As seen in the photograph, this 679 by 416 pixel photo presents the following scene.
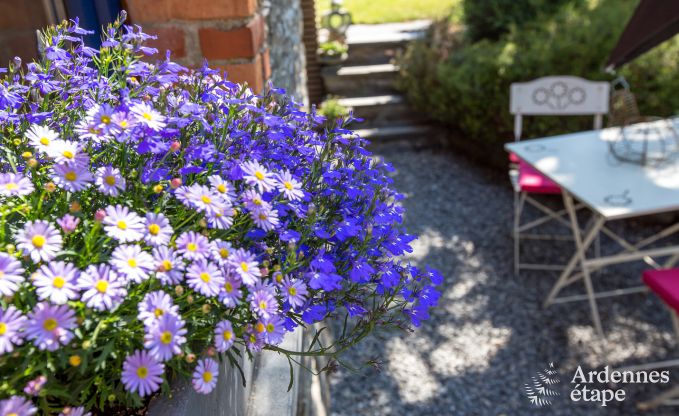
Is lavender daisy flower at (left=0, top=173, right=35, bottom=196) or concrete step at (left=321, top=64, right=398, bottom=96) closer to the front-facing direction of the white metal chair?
the lavender daisy flower

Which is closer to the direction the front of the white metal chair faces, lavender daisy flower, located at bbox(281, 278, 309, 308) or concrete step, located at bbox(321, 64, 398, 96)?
the lavender daisy flower

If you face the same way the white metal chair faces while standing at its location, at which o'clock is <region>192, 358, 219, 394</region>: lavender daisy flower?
The lavender daisy flower is roughly at 12 o'clock from the white metal chair.

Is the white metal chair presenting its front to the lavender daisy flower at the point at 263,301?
yes

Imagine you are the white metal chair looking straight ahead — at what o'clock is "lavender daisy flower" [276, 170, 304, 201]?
The lavender daisy flower is roughly at 12 o'clock from the white metal chair.

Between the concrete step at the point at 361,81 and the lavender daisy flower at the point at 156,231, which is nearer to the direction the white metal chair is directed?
the lavender daisy flower

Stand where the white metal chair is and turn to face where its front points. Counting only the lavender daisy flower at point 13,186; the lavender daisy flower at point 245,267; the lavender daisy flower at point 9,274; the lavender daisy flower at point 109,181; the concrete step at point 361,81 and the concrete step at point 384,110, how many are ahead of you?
4

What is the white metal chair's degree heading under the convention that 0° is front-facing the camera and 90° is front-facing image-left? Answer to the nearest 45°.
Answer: approximately 0°

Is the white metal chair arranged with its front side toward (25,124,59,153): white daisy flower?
yes

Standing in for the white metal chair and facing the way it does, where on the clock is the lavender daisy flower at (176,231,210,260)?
The lavender daisy flower is roughly at 12 o'clock from the white metal chair.

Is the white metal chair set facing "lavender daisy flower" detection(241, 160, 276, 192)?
yes
